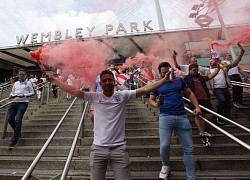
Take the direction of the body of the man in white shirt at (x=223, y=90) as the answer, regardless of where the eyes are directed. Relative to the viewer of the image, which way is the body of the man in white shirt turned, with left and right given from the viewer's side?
facing the viewer and to the left of the viewer

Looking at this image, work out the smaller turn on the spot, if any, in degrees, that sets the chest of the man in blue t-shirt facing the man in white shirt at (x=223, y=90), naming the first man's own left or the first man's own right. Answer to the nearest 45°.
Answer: approximately 135° to the first man's own left

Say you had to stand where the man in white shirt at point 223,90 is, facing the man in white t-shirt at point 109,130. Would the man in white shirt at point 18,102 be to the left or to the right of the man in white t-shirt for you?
right

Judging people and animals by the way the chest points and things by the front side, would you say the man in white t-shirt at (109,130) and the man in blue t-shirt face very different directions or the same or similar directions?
same or similar directions

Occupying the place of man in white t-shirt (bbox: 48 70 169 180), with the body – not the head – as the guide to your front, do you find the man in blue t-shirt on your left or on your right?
on your left

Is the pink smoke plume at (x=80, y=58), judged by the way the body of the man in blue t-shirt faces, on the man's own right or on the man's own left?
on the man's own right

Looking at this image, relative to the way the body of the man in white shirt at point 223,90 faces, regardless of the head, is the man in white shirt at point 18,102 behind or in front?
in front

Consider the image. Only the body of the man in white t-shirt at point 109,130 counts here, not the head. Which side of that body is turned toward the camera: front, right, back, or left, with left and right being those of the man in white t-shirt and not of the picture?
front

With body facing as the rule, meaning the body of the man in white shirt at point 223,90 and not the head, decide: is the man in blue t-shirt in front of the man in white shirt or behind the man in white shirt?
in front

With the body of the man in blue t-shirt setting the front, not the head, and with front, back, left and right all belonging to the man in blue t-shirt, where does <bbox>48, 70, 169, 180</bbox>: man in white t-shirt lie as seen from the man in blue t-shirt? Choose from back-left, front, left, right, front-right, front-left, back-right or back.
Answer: front-right

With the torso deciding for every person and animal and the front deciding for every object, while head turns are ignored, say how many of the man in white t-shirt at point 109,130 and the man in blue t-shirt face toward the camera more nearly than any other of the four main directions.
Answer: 2

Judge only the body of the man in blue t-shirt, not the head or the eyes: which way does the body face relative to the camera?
toward the camera
